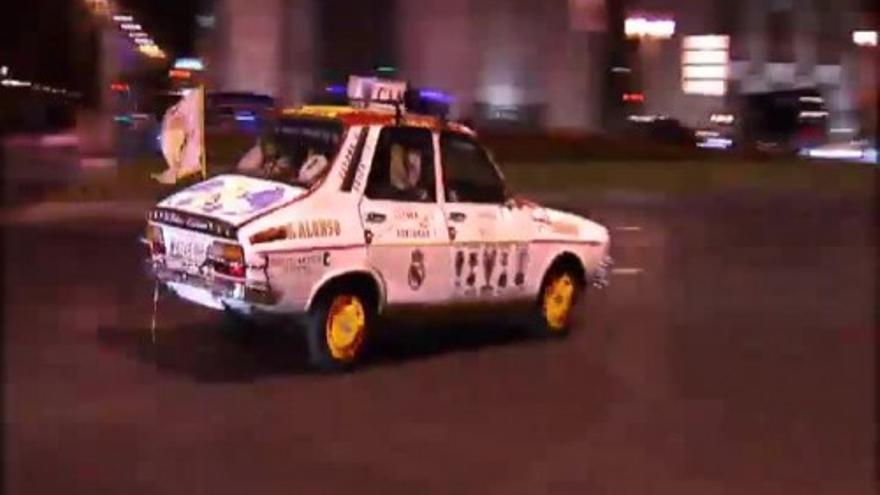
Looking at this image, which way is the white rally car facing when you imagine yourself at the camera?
facing away from the viewer and to the right of the viewer

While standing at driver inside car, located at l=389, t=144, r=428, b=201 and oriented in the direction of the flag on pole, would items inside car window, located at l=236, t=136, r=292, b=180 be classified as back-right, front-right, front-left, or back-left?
front-left
